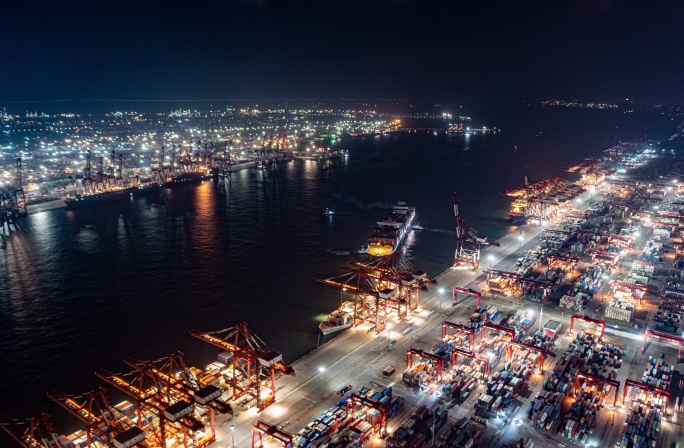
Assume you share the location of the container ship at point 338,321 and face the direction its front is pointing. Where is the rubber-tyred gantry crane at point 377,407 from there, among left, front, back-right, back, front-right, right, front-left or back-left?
front-left

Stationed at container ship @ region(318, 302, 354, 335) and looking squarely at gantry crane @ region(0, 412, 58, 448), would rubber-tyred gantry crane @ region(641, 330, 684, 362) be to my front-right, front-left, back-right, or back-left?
back-left

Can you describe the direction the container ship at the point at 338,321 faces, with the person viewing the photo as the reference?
facing the viewer and to the left of the viewer

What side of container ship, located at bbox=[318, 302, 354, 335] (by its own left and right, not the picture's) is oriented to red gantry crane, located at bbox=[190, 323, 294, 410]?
front

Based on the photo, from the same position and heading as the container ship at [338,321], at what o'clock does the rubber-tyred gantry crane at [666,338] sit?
The rubber-tyred gantry crane is roughly at 8 o'clock from the container ship.

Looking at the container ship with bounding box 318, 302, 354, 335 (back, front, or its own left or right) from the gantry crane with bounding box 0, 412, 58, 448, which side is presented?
front

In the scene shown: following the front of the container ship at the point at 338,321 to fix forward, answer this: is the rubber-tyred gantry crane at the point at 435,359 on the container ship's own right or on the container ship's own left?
on the container ship's own left

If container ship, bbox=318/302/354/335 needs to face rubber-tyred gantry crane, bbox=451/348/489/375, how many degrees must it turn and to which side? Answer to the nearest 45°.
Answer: approximately 90° to its left
